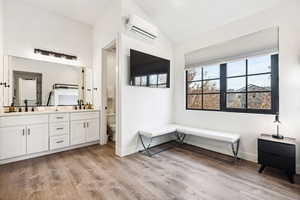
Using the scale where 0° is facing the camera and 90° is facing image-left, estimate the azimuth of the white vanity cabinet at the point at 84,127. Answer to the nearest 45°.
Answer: approximately 315°

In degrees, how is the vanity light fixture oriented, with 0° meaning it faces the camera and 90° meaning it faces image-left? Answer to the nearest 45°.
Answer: approximately 315°

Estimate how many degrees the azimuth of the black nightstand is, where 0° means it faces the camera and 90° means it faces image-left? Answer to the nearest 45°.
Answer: approximately 45°

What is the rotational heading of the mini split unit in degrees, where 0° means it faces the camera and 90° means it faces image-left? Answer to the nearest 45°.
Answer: approximately 315°

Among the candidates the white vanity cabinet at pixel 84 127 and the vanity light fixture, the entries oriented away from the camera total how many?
0

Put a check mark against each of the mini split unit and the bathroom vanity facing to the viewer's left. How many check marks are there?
0
